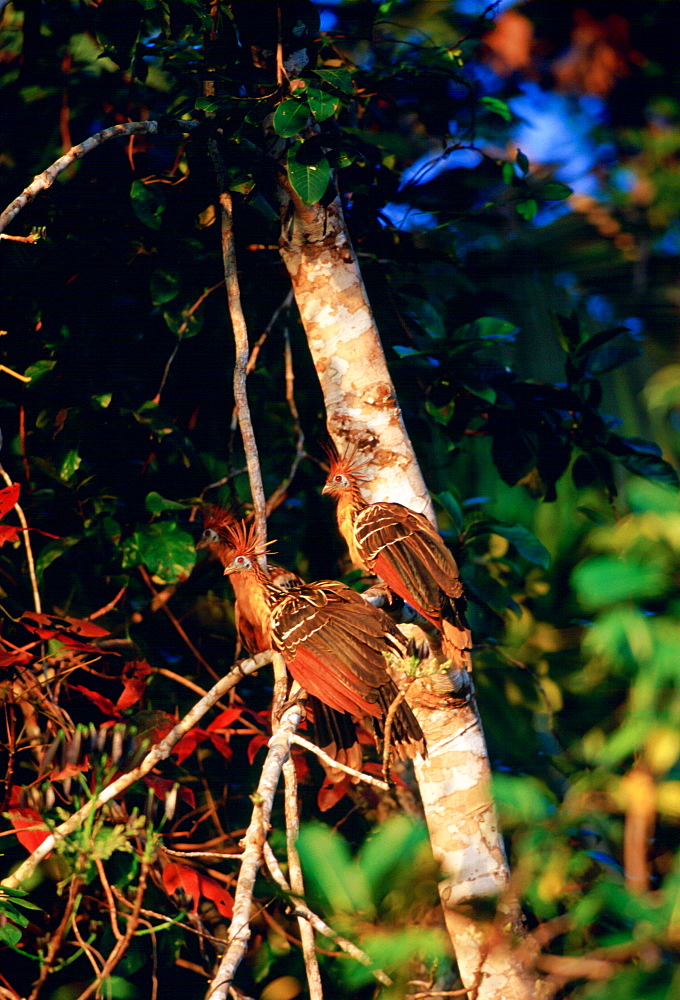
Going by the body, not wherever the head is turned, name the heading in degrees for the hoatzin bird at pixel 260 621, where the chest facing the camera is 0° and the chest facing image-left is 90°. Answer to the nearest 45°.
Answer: approximately 90°

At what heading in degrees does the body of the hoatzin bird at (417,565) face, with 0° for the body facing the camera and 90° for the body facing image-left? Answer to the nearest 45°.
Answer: approximately 90°

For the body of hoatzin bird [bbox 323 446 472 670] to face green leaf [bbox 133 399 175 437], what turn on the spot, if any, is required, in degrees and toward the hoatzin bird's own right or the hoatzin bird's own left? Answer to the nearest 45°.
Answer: approximately 45° to the hoatzin bird's own right

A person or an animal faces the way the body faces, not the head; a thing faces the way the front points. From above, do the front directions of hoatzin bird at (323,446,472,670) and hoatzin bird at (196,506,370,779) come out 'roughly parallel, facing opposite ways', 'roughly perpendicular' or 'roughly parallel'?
roughly parallel

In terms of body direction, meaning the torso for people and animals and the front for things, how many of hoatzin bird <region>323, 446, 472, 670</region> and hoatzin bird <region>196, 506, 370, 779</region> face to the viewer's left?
2

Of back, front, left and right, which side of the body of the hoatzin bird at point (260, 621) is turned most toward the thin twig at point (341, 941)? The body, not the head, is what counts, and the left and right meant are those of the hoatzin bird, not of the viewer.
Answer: left
